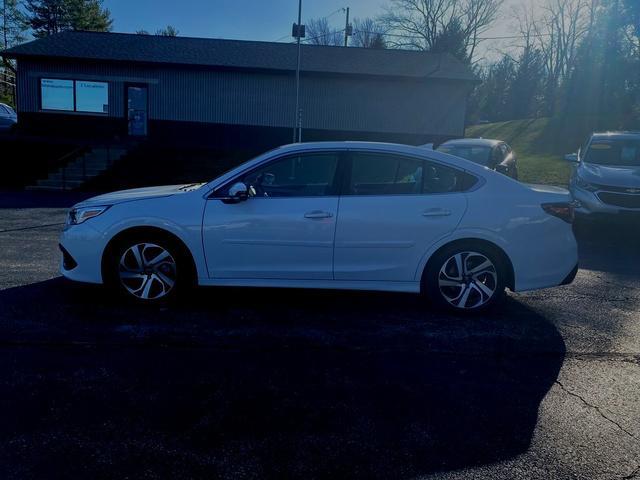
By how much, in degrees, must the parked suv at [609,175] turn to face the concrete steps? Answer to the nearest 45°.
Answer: approximately 90° to its right

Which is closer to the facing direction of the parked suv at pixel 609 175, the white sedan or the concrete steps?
the white sedan

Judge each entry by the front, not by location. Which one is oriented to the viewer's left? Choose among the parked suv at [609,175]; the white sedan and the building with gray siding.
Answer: the white sedan

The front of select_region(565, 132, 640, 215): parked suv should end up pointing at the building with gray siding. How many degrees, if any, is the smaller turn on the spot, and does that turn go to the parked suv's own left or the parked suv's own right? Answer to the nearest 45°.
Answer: approximately 135° to the parked suv's own right

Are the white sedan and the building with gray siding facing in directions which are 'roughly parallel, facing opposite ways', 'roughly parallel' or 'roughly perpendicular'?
roughly perpendicular

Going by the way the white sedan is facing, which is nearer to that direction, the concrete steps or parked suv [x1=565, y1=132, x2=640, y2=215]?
the concrete steps

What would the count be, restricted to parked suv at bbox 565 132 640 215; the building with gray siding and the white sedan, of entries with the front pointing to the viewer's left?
1

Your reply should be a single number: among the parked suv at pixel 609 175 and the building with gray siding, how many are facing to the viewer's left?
0

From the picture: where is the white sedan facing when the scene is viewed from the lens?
facing to the left of the viewer

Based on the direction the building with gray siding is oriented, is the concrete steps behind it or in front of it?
in front

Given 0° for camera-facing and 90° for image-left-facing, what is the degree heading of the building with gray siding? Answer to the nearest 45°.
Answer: approximately 0°

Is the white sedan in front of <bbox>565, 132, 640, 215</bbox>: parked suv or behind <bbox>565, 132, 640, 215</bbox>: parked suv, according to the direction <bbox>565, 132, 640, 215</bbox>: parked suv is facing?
in front

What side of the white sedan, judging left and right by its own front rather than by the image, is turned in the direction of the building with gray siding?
right

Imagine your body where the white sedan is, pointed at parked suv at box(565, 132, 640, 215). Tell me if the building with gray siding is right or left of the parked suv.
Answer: left
